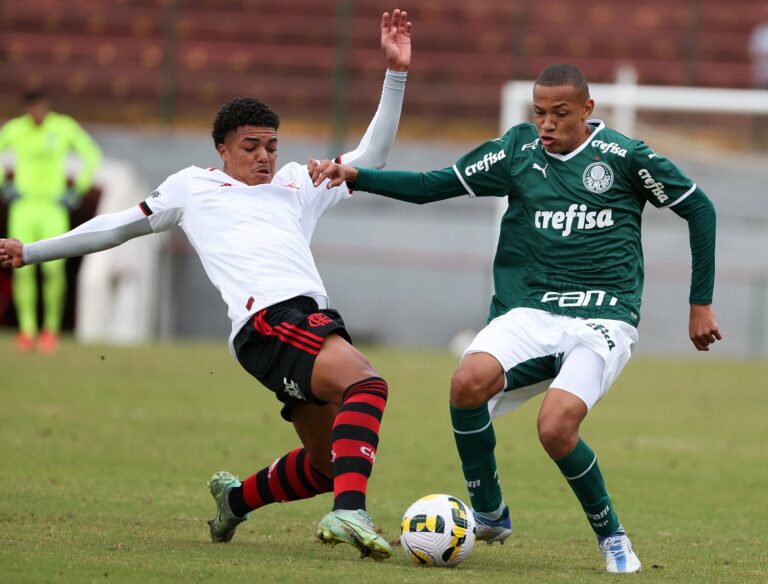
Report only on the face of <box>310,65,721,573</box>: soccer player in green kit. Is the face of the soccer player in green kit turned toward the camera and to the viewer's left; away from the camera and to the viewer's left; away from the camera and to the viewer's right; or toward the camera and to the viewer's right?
toward the camera and to the viewer's left

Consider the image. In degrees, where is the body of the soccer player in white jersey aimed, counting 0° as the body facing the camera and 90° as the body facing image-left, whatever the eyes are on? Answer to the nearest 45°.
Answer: approximately 315°

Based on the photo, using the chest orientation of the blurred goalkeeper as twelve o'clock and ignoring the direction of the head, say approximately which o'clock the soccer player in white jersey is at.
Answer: The soccer player in white jersey is roughly at 12 o'clock from the blurred goalkeeper.

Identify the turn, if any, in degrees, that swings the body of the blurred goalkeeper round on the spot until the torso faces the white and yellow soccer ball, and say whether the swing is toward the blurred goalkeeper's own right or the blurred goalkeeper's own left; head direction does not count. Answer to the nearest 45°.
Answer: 0° — they already face it

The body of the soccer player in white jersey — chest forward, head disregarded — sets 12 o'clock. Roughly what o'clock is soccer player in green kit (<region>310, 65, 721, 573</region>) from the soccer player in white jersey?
The soccer player in green kit is roughly at 11 o'clock from the soccer player in white jersey.

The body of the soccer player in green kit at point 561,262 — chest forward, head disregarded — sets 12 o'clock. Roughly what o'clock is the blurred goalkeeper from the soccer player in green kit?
The blurred goalkeeper is roughly at 5 o'clock from the soccer player in green kit.

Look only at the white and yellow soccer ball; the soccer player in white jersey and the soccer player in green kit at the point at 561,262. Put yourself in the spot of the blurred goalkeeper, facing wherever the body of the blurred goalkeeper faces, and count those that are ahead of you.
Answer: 3

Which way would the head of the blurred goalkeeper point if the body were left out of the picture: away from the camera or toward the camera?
toward the camera

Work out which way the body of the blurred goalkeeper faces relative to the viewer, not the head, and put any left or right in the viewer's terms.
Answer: facing the viewer

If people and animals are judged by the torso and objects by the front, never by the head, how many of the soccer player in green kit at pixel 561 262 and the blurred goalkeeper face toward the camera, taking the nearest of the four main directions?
2

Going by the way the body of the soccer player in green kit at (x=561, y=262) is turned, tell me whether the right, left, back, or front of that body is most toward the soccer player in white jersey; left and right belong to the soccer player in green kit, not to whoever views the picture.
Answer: right

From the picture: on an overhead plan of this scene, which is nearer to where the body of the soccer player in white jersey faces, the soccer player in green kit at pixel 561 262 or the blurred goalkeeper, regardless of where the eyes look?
the soccer player in green kit
